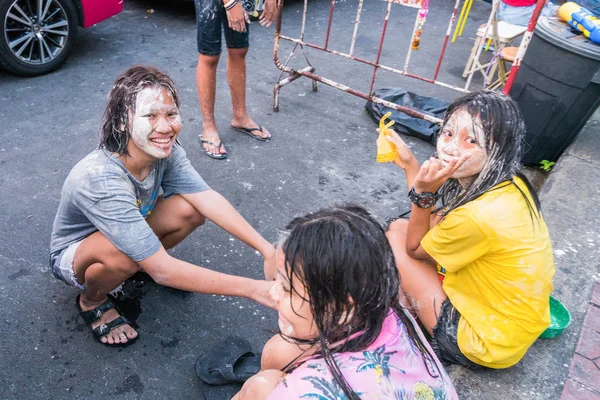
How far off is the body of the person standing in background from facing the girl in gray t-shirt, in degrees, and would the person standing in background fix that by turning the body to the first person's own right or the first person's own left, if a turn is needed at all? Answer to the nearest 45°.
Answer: approximately 45° to the first person's own right

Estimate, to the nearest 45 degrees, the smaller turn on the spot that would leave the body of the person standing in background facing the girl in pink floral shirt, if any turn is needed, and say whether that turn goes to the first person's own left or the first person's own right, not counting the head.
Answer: approximately 45° to the first person's own right

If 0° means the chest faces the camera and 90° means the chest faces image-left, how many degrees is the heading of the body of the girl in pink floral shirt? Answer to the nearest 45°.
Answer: approximately 135°

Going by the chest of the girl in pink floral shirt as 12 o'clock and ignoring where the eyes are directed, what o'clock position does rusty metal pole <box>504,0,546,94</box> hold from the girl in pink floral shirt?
The rusty metal pole is roughly at 2 o'clock from the girl in pink floral shirt.

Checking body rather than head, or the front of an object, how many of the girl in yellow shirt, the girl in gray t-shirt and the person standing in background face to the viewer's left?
1

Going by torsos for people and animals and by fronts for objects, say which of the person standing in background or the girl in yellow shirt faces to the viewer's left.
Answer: the girl in yellow shirt

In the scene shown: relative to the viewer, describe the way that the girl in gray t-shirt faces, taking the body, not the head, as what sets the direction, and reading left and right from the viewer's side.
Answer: facing the viewer and to the right of the viewer

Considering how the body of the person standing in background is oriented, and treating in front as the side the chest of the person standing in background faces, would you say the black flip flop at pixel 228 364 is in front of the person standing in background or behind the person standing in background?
in front

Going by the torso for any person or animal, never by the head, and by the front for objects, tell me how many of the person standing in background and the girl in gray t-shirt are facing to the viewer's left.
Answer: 0

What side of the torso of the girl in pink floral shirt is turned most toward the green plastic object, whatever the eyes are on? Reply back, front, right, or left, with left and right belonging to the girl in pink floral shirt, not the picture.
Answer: right

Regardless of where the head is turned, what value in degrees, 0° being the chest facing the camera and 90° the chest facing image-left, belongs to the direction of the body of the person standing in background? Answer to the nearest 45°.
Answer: approximately 315°
